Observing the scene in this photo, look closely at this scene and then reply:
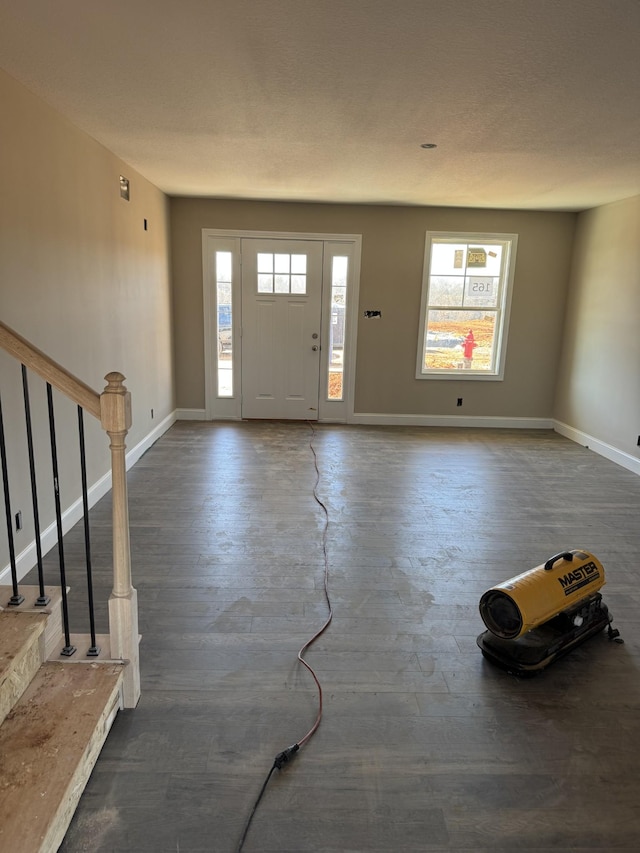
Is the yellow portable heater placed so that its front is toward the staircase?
yes

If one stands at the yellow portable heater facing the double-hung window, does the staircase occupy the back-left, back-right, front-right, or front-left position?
back-left

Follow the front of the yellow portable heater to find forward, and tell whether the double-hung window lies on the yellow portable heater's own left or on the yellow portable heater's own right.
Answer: on the yellow portable heater's own right

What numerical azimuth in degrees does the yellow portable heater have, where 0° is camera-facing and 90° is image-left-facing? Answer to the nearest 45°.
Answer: approximately 45°

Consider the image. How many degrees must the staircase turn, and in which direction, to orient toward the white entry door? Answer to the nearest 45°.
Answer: approximately 45° to its left

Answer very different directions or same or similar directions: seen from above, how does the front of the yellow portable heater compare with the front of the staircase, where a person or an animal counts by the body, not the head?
very different directions

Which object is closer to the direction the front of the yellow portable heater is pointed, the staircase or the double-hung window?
the staircase

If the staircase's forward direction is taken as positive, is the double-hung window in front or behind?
in front

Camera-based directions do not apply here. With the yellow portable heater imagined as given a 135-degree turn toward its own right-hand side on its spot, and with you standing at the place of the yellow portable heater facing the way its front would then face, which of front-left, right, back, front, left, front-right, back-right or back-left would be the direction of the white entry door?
front-left
